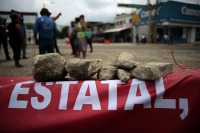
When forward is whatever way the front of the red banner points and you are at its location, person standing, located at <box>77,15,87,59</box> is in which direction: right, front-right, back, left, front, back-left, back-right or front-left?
back

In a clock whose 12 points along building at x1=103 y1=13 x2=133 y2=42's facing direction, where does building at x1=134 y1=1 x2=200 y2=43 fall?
building at x1=134 y1=1 x2=200 y2=43 is roughly at 10 o'clock from building at x1=103 y1=13 x2=133 y2=42.

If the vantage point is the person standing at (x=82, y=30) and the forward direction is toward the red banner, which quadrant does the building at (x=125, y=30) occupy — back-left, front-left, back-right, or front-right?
back-left

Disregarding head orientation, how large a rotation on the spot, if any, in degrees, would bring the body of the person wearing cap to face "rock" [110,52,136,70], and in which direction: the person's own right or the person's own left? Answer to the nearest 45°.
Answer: approximately 180°

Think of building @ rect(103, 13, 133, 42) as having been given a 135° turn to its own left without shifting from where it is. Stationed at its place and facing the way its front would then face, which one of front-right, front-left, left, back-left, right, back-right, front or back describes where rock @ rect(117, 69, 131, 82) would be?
right

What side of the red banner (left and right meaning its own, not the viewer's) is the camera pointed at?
front

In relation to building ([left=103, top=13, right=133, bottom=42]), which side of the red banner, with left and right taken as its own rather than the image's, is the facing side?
back

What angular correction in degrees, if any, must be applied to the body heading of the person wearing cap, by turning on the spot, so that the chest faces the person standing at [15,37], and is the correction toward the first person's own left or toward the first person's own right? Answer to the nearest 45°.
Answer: approximately 45° to the first person's own left

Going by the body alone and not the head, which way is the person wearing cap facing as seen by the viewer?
away from the camera

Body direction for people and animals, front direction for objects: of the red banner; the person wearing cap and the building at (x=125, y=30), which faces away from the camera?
the person wearing cap

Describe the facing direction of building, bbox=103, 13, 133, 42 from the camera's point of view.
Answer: facing the viewer and to the left of the viewer

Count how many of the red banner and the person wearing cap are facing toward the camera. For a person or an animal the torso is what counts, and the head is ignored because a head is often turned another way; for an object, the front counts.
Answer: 1

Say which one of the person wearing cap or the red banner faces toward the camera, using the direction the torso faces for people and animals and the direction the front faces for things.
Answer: the red banner

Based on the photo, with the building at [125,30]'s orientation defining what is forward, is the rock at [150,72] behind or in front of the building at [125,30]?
in front
